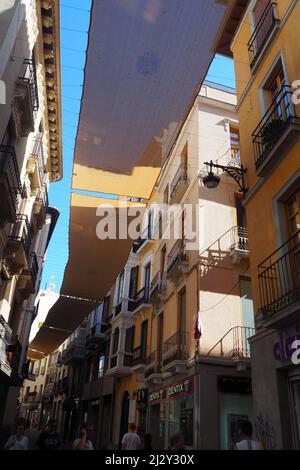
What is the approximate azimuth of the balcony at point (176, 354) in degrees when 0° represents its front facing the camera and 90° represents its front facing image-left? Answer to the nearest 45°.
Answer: approximately 45°

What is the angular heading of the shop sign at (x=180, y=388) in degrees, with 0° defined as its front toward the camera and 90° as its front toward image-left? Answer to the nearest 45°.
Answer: approximately 45°

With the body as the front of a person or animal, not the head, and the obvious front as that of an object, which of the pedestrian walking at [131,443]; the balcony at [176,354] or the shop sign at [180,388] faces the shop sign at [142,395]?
the pedestrian walking

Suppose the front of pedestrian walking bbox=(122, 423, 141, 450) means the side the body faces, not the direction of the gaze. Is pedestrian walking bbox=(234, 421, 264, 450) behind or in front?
behind

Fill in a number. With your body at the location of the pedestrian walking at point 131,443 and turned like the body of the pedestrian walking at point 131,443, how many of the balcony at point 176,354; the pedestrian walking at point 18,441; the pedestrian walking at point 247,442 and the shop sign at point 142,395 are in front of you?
2

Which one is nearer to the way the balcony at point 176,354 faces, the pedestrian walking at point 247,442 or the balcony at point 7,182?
the balcony

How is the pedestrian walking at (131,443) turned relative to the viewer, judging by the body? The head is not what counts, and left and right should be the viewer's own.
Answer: facing away from the viewer

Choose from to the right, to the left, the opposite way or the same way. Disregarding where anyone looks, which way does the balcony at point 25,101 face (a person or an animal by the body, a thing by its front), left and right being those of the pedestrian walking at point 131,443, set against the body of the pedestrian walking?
to the right

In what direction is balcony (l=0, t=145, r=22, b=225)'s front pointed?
to the viewer's right

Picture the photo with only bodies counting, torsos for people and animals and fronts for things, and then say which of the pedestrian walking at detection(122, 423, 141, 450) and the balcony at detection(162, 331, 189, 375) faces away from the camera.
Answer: the pedestrian walking

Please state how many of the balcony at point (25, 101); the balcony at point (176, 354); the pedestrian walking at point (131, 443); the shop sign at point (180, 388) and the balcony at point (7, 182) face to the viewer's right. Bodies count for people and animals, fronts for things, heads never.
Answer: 2

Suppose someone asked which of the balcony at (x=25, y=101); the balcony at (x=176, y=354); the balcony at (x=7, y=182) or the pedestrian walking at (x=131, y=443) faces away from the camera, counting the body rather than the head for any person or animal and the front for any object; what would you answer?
the pedestrian walking
